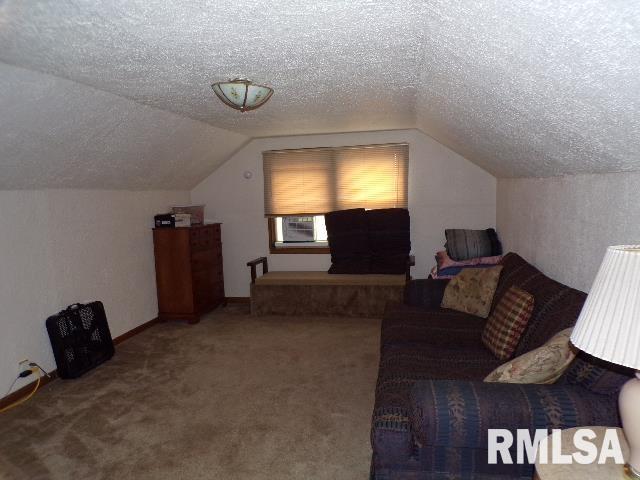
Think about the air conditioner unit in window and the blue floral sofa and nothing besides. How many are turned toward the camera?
1

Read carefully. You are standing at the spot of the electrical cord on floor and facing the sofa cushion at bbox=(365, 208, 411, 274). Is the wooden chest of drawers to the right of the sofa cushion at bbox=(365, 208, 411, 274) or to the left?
left

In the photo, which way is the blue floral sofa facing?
to the viewer's left

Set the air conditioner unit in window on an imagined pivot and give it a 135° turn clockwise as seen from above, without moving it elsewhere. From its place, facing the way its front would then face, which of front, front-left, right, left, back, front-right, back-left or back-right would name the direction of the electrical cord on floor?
left

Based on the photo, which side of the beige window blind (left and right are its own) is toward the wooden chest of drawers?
right

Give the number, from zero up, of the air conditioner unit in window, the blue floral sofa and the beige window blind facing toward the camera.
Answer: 2

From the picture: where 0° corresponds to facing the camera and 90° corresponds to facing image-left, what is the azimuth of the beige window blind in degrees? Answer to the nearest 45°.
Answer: approximately 0°

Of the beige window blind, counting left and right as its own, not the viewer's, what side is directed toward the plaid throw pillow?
front

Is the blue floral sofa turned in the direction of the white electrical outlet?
yes

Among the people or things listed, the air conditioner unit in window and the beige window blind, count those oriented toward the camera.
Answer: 2

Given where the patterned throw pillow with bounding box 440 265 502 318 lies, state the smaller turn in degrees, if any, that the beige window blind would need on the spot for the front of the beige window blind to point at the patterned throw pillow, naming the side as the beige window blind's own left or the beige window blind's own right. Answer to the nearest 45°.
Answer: approximately 45° to the beige window blind's own left

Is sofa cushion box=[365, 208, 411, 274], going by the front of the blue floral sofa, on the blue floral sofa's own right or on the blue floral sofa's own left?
on the blue floral sofa's own right

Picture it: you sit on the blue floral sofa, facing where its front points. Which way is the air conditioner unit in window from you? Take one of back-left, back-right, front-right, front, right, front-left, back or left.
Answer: front-right
